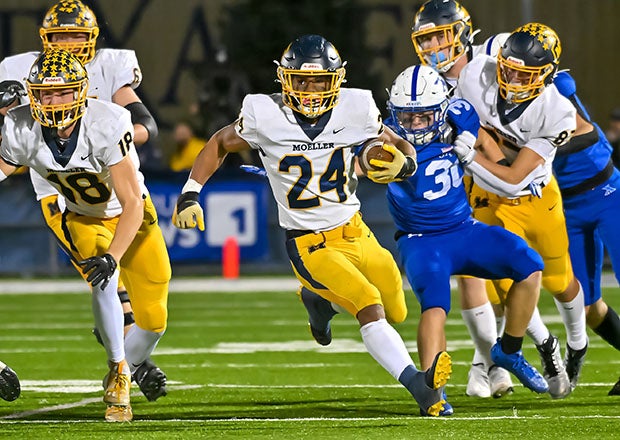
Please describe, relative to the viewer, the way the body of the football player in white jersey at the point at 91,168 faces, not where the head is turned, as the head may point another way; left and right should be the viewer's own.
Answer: facing the viewer

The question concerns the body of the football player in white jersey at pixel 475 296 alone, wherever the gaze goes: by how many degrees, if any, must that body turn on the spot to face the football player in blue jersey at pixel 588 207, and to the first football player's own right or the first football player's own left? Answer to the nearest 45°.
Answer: approximately 180°

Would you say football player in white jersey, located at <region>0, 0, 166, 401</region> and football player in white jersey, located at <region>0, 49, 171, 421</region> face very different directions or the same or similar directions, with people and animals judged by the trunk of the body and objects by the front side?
same or similar directions

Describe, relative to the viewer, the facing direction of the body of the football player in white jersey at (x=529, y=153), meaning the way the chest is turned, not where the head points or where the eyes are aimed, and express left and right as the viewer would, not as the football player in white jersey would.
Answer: facing the viewer and to the left of the viewer

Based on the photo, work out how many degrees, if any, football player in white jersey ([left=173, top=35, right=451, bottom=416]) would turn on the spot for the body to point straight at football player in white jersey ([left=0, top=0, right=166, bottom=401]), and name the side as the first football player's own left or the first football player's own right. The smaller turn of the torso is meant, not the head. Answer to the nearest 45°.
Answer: approximately 135° to the first football player's own right

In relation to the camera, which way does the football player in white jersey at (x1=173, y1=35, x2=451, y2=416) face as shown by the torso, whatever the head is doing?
toward the camera

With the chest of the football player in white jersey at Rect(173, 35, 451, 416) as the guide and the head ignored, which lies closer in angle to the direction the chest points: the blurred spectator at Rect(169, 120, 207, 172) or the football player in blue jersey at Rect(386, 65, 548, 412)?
the football player in blue jersey

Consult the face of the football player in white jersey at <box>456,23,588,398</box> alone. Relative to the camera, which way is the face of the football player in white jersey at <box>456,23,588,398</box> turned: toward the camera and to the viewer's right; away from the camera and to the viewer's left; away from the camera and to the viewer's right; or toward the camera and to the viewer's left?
toward the camera and to the viewer's left

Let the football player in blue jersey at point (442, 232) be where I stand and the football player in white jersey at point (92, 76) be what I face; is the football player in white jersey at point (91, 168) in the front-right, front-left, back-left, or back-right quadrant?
front-left

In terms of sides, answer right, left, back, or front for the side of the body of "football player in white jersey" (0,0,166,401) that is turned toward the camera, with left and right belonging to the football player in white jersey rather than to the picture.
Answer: front

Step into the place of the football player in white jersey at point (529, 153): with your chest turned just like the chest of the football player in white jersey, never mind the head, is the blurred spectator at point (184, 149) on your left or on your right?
on your right

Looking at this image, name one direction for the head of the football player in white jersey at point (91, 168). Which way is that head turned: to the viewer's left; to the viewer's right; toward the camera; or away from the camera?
toward the camera

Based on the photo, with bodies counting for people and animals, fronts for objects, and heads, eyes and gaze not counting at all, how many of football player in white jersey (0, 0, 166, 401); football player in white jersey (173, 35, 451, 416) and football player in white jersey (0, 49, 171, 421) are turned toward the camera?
3

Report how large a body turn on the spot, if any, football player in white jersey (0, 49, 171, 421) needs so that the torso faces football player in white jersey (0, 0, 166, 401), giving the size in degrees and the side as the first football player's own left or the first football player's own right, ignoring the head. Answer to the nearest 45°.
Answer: approximately 180°
